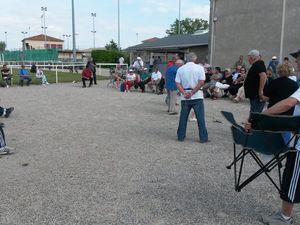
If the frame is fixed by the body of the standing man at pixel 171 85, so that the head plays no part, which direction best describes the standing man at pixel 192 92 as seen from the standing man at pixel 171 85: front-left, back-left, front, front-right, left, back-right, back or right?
right

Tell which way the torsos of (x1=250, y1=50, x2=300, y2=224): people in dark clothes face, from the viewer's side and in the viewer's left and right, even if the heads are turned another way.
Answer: facing to the left of the viewer

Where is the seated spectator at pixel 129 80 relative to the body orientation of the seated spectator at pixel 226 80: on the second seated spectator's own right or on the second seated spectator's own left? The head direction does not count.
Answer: on the second seated spectator's own right

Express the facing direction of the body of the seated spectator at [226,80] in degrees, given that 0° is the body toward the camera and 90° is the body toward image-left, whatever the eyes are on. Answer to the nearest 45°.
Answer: approximately 45°

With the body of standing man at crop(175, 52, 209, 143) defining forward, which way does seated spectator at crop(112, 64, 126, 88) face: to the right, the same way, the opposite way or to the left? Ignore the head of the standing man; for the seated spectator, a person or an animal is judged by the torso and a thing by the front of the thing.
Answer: the opposite way

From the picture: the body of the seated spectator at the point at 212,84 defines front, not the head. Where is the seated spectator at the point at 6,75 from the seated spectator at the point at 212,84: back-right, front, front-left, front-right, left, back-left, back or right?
front-right

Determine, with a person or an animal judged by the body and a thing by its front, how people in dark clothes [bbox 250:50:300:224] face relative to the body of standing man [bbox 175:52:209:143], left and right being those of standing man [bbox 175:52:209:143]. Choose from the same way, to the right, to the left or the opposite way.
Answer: to the left

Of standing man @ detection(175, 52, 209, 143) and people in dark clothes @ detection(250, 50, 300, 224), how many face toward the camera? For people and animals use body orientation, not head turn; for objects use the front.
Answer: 0

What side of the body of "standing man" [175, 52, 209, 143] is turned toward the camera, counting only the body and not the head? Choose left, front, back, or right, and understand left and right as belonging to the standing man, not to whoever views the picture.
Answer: back

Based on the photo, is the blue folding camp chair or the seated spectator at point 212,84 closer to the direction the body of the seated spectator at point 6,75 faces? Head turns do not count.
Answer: the blue folding camp chair

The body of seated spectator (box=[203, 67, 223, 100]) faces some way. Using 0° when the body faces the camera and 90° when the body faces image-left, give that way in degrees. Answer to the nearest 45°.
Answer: approximately 45°
